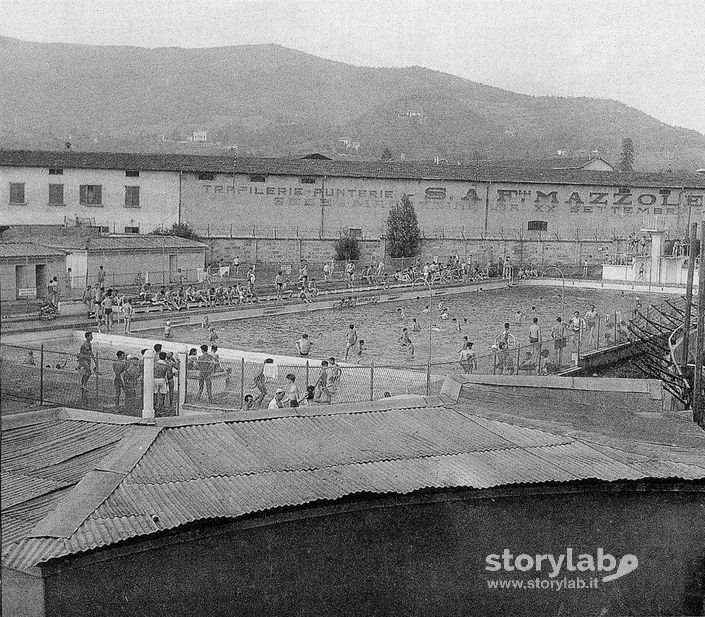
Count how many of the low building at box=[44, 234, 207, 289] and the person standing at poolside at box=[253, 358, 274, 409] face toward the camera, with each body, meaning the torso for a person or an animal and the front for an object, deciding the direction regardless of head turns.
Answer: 1

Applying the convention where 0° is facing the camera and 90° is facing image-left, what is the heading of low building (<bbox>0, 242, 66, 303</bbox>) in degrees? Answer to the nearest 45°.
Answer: approximately 0°

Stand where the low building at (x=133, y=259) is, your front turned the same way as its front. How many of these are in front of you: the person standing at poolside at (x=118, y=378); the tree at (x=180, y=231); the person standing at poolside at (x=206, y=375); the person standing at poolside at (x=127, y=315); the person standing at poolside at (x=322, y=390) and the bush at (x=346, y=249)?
4

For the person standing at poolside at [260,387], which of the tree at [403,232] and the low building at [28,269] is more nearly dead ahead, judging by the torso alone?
the tree

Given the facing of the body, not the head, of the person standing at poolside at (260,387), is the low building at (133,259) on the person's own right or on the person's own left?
on the person's own left

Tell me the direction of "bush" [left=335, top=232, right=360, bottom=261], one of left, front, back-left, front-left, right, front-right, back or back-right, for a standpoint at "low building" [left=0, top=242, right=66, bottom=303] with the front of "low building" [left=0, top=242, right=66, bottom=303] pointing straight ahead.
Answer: back-left

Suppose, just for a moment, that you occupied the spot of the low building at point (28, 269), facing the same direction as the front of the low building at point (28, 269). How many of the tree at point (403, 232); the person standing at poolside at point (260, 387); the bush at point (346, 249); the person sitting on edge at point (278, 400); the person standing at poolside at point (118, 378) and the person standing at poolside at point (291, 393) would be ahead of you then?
4

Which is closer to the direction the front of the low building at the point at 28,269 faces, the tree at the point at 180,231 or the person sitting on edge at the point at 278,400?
the person sitting on edge

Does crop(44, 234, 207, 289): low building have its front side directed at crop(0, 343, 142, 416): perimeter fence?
yes

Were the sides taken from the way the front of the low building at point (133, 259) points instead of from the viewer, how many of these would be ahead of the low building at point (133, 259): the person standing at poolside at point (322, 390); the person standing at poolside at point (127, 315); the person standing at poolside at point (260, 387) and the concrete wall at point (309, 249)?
3

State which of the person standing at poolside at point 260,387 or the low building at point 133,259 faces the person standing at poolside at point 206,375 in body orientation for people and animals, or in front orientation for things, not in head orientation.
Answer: the low building
